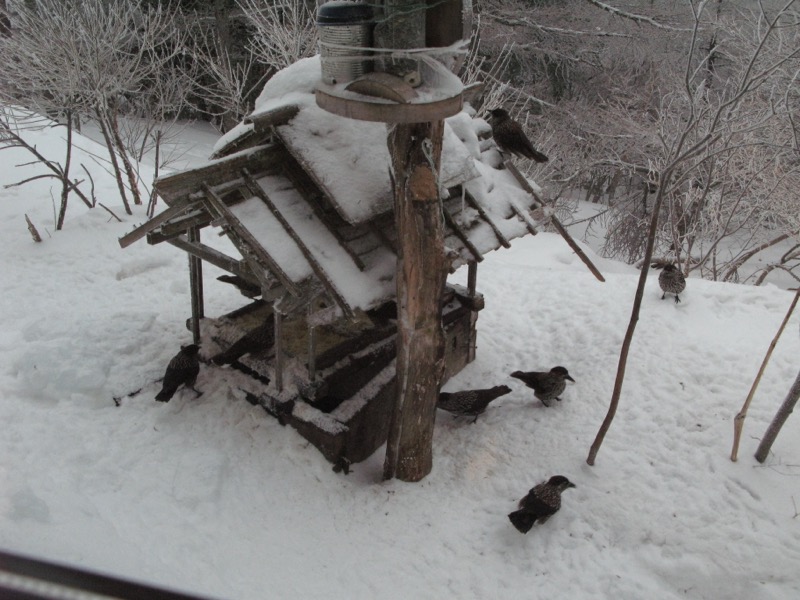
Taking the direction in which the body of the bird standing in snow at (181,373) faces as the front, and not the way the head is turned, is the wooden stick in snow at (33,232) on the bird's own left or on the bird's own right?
on the bird's own left

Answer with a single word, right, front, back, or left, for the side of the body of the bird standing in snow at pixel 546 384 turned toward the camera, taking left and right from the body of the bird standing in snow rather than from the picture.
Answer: right

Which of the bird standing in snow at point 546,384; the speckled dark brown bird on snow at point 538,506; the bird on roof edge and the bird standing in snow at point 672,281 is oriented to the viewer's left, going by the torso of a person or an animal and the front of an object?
the bird on roof edge

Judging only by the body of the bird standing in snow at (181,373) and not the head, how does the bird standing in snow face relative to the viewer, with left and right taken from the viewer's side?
facing to the right of the viewer

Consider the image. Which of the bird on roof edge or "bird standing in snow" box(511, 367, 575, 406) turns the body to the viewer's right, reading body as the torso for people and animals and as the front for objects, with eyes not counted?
the bird standing in snow

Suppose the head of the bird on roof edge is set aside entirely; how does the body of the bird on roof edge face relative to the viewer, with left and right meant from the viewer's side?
facing to the left of the viewer

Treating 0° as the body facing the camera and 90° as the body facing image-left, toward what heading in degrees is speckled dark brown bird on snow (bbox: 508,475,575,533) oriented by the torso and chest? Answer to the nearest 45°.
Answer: approximately 225°
